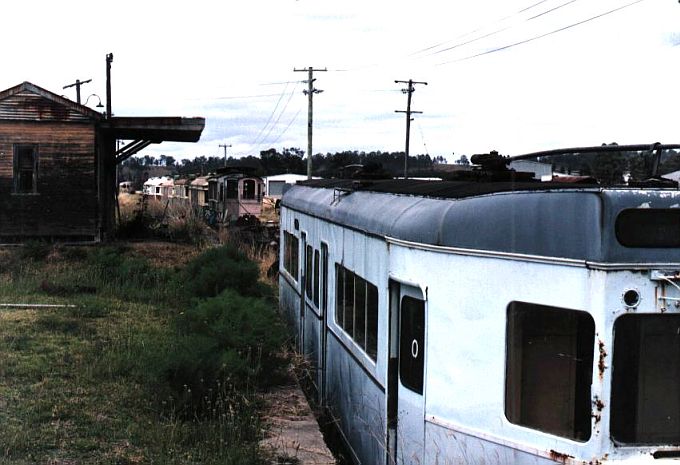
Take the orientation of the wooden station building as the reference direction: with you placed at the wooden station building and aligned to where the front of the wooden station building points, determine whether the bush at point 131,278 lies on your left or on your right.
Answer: on your right

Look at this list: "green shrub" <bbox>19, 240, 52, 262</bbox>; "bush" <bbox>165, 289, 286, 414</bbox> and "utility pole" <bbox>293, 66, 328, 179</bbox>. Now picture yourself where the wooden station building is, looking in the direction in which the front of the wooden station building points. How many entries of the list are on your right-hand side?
2

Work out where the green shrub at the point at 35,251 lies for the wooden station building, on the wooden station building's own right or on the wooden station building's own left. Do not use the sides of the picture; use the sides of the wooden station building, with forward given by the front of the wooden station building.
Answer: on the wooden station building's own right

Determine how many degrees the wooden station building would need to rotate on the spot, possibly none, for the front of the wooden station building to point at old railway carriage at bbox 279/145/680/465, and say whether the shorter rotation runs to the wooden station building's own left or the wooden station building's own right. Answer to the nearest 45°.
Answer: approximately 90° to the wooden station building's own right

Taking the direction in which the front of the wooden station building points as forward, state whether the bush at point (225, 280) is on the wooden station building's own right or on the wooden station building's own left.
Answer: on the wooden station building's own right

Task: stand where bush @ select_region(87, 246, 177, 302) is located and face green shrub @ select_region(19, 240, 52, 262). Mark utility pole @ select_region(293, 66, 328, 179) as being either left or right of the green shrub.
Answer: right

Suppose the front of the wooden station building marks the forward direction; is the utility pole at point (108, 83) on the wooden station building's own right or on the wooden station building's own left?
on the wooden station building's own left

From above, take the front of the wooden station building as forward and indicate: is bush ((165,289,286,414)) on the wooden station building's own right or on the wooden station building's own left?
on the wooden station building's own right

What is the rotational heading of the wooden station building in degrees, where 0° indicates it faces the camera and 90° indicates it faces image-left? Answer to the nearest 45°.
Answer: approximately 270°
